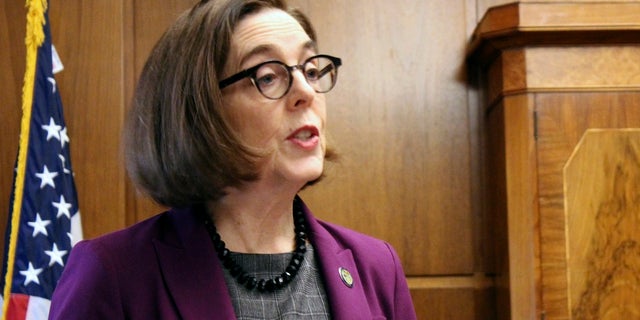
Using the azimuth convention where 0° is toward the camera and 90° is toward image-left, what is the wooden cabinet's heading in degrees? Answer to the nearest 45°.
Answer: approximately 0°

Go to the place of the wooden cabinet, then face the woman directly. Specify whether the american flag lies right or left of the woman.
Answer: right

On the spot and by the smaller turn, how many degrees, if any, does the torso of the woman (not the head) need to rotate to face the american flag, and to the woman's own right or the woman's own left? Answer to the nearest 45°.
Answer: approximately 180°

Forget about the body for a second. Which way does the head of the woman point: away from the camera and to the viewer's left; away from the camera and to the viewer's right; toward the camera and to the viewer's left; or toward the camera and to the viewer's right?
toward the camera and to the viewer's right

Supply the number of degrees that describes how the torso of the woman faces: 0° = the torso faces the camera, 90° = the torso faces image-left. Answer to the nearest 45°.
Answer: approximately 315°

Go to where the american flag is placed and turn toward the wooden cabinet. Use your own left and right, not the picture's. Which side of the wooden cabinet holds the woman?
right

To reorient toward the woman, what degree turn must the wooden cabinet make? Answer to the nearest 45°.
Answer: approximately 45° to its right

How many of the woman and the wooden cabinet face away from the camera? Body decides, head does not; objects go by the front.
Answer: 0

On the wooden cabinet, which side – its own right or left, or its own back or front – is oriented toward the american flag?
right

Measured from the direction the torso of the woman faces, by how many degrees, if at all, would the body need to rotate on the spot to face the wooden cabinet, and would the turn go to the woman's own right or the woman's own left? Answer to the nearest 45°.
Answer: approximately 90° to the woman's own left
